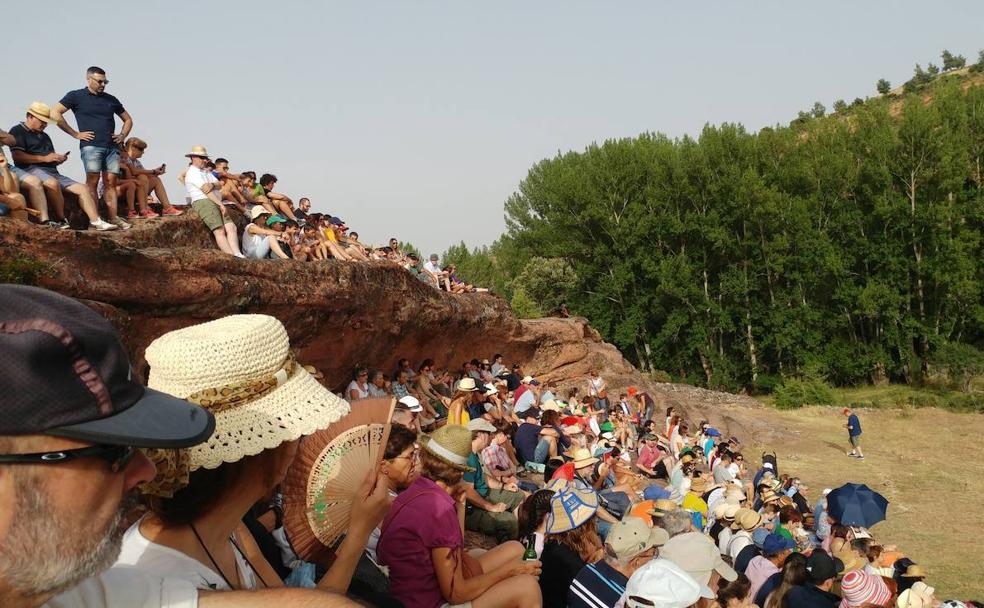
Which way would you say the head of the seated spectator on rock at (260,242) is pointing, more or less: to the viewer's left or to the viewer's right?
to the viewer's right

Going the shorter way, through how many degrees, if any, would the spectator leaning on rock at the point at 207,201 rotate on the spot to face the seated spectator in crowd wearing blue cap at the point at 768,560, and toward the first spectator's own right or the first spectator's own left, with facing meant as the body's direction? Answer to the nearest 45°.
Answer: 0° — they already face them

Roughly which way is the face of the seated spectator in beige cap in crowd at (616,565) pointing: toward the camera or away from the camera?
away from the camera

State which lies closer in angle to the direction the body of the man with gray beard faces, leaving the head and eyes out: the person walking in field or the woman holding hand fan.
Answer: the person walking in field

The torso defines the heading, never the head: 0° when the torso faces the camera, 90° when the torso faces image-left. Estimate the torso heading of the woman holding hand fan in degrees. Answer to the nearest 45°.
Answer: approximately 270°

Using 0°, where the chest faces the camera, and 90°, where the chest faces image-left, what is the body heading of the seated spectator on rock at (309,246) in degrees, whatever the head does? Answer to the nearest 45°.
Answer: approximately 315°

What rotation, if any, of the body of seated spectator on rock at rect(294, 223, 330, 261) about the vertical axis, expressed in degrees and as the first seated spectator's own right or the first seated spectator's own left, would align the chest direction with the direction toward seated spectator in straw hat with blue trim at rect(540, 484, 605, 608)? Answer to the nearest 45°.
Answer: approximately 45° to the first seated spectator's own right

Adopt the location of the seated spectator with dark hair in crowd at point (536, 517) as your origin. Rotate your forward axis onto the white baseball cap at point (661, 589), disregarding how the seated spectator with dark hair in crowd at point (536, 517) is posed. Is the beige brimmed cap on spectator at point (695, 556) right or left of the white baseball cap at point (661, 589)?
left

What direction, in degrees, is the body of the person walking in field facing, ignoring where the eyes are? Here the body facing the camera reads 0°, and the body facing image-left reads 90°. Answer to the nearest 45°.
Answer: approximately 90°

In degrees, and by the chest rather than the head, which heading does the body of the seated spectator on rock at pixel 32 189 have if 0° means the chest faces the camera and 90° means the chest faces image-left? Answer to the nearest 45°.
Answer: approximately 270°

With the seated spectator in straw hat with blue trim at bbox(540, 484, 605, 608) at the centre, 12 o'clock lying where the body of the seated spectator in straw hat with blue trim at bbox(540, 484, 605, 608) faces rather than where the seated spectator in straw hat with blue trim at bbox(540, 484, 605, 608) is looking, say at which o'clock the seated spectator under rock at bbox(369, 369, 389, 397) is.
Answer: the seated spectator under rock at bbox(369, 369, 389, 397) is roughly at 10 o'clock from the seated spectator in straw hat with blue trim at bbox(540, 484, 605, 608).
